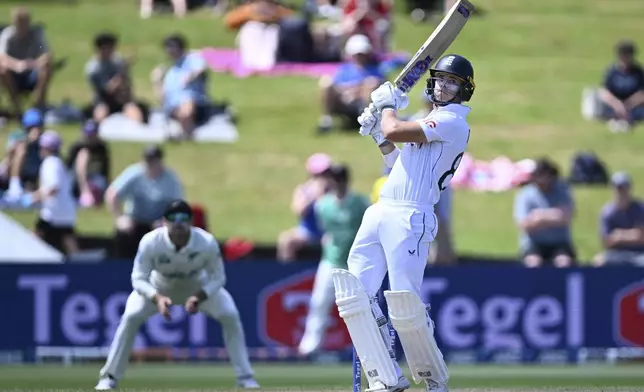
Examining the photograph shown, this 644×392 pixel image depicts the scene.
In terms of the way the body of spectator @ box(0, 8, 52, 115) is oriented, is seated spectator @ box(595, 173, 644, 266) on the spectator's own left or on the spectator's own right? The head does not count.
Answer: on the spectator's own left

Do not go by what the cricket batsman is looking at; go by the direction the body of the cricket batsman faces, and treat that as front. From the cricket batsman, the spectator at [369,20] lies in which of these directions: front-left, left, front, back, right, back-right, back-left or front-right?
back-right

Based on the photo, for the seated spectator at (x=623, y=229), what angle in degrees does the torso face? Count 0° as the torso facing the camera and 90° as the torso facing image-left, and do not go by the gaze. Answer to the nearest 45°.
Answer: approximately 0°

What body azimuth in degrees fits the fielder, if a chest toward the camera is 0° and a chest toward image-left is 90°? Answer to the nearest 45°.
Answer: approximately 0°

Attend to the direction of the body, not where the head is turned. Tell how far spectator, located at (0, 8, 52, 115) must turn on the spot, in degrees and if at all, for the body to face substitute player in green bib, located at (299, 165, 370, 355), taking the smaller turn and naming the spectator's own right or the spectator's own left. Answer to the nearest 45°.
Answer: approximately 45° to the spectator's own left
